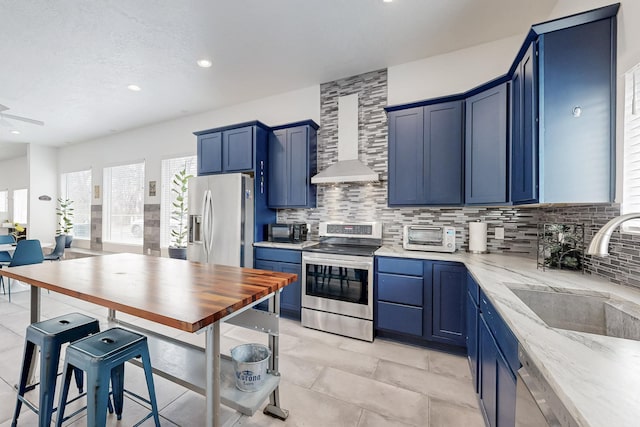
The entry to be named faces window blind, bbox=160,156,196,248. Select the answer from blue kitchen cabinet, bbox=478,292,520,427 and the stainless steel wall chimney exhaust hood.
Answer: the blue kitchen cabinet

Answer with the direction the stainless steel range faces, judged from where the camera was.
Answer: facing the viewer and to the left of the viewer

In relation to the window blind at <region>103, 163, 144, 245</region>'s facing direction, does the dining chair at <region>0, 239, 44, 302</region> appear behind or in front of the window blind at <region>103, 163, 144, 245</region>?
in front

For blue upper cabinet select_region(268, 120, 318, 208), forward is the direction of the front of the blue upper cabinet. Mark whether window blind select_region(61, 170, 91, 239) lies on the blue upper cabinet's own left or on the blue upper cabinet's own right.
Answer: on the blue upper cabinet's own right

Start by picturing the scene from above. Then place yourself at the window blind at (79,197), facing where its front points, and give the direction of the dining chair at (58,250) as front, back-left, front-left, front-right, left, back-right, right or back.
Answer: front-left

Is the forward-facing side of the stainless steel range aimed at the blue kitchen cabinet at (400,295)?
no

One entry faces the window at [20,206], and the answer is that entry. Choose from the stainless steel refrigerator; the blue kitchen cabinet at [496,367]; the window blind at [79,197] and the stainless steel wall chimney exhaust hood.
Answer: the blue kitchen cabinet

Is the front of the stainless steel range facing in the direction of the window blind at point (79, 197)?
no

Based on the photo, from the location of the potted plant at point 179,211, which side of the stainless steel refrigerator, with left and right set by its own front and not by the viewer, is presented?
right

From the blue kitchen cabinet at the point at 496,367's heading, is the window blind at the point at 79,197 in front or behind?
in front

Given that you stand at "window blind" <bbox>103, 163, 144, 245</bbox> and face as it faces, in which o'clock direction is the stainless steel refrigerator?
The stainless steel refrigerator is roughly at 10 o'clock from the window blind.

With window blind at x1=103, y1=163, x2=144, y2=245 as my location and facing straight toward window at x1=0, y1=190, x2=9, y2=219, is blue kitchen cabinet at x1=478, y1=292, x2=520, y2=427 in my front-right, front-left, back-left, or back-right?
back-left

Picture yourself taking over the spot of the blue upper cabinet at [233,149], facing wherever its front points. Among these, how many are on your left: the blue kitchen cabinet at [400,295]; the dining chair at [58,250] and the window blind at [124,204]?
1

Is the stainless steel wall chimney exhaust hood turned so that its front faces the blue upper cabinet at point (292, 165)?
no

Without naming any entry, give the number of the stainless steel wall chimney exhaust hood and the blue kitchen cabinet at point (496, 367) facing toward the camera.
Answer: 1

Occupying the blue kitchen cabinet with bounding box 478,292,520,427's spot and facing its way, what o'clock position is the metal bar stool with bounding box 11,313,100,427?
The metal bar stool is roughly at 11 o'clock from the blue kitchen cabinet.
